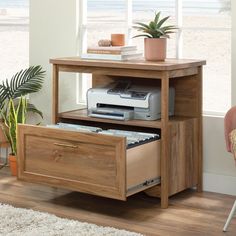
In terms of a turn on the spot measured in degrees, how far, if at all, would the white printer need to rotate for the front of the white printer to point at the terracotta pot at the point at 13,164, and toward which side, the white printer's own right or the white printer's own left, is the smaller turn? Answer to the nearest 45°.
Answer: approximately 90° to the white printer's own right

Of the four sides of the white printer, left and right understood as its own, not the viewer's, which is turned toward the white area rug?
front

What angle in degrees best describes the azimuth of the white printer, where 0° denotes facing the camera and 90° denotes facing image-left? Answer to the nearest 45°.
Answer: approximately 45°

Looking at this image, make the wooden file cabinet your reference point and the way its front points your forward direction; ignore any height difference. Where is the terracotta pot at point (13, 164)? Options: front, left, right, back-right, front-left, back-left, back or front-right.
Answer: right

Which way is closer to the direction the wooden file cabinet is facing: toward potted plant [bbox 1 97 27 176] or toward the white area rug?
the white area rug

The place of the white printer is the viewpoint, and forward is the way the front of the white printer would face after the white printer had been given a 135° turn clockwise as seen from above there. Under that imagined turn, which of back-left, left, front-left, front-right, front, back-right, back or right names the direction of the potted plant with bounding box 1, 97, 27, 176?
front-left

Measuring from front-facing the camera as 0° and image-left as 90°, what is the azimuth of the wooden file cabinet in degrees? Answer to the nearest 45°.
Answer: approximately 45°
